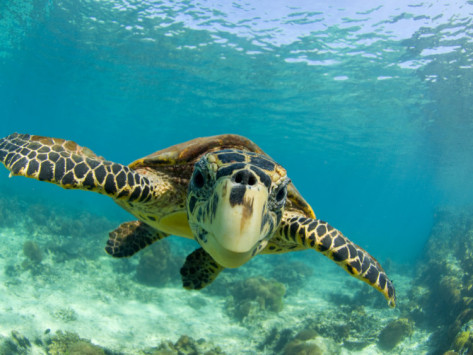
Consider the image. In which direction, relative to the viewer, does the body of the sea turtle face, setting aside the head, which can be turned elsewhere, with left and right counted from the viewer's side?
facing the viewer
